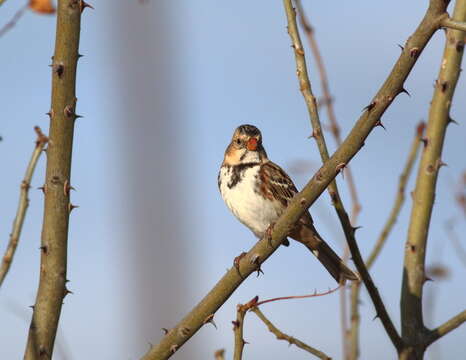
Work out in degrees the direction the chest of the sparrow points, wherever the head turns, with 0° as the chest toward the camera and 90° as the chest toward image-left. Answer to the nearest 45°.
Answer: approximately 45°

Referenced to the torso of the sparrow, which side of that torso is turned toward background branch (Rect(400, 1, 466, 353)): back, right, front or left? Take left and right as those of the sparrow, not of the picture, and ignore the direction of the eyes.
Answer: left

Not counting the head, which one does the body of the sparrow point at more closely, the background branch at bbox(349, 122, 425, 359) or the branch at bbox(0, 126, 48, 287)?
the branch

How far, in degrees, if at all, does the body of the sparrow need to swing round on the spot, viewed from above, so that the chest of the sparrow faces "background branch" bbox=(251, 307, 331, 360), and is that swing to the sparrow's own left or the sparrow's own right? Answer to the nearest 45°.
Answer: approximately 135° to the sparrow's own right
